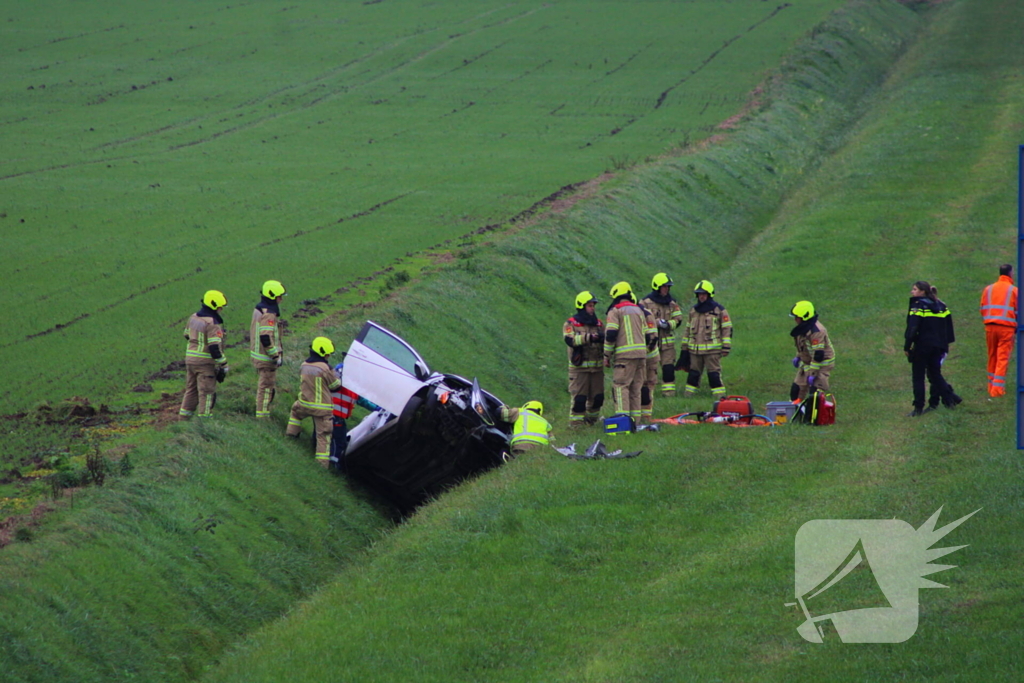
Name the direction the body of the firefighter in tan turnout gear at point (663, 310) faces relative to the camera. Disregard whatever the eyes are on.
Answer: toward the camera

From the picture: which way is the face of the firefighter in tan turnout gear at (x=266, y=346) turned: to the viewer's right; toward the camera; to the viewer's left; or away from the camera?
to the viewer's right

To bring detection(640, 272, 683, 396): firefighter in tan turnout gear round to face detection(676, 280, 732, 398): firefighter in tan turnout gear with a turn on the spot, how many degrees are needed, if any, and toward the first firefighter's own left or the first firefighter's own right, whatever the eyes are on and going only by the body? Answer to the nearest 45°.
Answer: approximately 90° to the first firefighter's own left

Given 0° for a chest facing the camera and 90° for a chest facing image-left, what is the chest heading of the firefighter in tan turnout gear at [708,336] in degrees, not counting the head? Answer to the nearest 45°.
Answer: approximately 45°

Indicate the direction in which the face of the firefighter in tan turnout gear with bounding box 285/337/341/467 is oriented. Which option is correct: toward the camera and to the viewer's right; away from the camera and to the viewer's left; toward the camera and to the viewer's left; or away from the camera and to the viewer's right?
away from the camera and to the viewer's right

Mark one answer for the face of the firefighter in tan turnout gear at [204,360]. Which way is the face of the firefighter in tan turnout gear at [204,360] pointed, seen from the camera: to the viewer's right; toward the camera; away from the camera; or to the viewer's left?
to the viewer's right

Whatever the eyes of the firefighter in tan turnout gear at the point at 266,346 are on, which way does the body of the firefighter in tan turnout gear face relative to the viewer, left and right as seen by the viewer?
facing to the right of the viewer

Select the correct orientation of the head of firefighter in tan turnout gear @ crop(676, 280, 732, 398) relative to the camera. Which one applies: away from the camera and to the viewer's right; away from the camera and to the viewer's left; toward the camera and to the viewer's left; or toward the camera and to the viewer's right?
toward the camera and to the viewer's left

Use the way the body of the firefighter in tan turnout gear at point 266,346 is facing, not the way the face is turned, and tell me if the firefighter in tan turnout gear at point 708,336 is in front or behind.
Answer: in front

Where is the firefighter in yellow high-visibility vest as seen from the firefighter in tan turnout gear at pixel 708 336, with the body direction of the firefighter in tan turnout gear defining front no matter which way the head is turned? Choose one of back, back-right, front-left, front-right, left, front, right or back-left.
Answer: front
